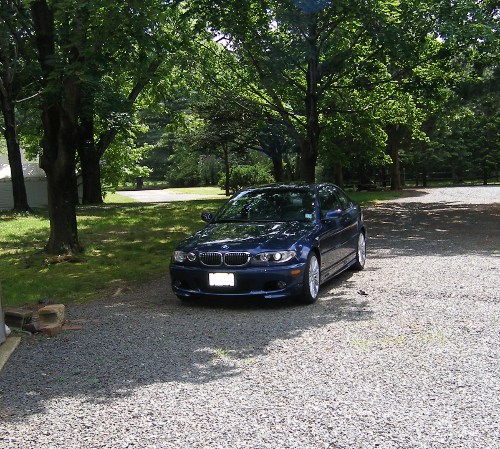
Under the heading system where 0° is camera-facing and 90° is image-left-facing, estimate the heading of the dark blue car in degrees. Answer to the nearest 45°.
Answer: approximately 45°

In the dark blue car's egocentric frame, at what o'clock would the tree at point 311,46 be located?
The tree is roughly at 5 o'clock from the dark blue car.

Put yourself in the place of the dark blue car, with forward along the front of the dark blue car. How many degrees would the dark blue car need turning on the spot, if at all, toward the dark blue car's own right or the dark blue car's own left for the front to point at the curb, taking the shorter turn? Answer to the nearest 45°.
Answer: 0° — it already faces it

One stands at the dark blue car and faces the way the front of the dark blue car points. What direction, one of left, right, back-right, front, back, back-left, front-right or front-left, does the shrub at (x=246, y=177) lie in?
back-right

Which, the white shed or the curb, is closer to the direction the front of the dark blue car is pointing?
the curb

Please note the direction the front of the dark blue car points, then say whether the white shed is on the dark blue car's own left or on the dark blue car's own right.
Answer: on the dark blue car's own right

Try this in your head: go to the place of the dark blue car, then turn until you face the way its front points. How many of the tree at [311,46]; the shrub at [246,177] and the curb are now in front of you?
1

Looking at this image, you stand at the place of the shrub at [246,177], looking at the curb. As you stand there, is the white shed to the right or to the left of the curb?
right

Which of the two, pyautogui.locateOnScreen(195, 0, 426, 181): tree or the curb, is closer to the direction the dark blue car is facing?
the curb
